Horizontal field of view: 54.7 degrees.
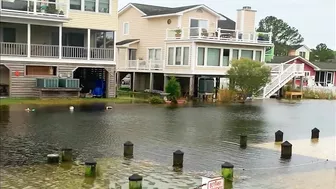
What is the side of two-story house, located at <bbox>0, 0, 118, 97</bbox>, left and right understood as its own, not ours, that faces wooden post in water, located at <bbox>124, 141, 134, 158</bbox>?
front

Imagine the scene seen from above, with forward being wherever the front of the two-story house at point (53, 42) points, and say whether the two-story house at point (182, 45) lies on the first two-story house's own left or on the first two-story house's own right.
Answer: on the first two-story house's own left

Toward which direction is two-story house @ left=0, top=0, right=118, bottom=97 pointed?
toward the camera

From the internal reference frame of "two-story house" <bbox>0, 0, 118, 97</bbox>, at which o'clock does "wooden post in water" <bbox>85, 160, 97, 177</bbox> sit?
The wooden post in water is roughly at 12 o'clock from the two-story house.

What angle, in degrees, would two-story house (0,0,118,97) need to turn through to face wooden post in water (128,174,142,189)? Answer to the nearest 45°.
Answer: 0° — it already faces it

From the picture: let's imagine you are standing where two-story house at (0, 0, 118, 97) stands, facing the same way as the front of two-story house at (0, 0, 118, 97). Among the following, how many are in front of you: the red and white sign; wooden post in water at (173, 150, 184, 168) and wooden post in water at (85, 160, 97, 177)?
3

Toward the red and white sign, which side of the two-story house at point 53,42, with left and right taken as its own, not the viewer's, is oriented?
front

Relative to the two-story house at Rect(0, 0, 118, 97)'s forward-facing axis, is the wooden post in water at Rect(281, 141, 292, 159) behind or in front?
in front

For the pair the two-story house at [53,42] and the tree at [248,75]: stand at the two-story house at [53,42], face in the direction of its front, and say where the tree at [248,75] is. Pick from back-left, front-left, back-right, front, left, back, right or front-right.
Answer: left

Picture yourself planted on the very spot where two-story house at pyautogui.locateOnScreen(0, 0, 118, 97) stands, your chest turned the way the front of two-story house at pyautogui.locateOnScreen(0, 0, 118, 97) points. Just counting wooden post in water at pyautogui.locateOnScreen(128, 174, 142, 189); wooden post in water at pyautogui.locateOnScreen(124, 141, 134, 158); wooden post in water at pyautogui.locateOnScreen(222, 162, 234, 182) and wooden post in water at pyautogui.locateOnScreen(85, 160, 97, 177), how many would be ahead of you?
4

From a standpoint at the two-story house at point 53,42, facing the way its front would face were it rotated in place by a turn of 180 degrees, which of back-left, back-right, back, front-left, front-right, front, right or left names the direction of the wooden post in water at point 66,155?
back
